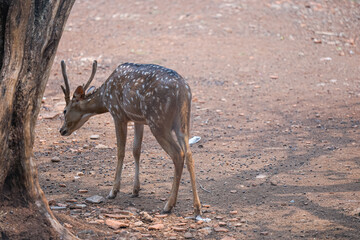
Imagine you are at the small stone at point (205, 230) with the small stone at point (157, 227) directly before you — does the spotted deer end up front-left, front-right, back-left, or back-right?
front-right

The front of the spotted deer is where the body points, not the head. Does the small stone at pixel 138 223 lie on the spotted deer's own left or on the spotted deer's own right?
on the spotted deer's own left

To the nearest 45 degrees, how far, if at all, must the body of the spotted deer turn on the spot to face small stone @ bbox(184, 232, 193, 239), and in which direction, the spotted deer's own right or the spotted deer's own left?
approximately 135° to the spotted deer's own left

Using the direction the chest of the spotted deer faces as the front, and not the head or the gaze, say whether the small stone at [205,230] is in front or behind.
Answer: behind

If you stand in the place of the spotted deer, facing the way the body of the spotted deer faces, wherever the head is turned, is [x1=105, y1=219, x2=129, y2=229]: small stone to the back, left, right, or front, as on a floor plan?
left

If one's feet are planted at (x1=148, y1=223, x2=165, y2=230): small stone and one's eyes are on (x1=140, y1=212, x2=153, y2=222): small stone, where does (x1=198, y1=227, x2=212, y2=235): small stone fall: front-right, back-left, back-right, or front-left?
back-right

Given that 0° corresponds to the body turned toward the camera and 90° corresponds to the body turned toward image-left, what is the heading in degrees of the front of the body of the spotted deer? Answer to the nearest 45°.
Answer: approximately 135°

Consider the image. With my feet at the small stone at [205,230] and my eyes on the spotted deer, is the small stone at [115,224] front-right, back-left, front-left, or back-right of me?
front-left
